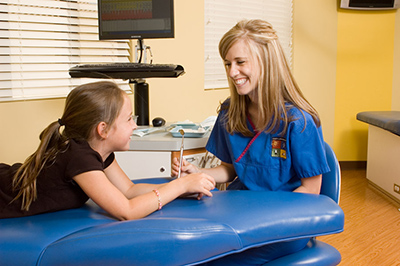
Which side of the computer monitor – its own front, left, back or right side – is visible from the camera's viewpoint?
front

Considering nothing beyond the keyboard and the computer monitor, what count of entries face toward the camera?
2

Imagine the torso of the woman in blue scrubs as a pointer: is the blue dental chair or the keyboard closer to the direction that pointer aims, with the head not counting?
the blue dental chair

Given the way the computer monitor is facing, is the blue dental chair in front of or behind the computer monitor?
in front

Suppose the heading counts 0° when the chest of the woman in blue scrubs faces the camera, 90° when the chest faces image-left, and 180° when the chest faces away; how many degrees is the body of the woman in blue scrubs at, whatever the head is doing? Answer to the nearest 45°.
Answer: approximately 45°

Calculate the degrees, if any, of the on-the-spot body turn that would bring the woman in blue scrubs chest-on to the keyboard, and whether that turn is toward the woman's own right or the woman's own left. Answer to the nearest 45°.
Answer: approximately 90° to the woman's own right

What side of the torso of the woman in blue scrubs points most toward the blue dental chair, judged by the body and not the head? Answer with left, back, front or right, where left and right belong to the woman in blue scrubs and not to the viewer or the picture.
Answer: front

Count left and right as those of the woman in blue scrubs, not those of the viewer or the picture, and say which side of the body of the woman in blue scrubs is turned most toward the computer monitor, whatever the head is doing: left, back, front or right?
right

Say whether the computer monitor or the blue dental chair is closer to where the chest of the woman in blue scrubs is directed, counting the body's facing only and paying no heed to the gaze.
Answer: the blue dental chair
